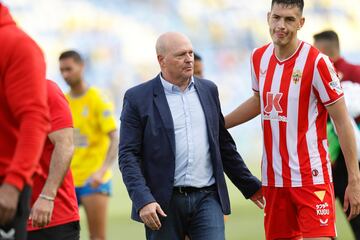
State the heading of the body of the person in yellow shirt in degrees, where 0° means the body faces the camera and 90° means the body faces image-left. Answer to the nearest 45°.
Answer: approximately 45°

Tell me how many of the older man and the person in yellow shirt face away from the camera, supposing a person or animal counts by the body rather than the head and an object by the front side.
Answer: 0

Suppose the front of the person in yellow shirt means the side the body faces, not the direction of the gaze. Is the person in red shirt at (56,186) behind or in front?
in front

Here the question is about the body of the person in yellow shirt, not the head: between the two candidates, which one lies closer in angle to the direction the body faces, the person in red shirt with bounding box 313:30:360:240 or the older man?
the older man

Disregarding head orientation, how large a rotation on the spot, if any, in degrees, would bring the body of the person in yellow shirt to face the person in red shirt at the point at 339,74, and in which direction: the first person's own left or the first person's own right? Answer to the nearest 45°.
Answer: approximately 90° to the first person's own left

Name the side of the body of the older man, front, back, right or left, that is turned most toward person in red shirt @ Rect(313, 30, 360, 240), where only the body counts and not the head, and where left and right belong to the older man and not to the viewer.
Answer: left
